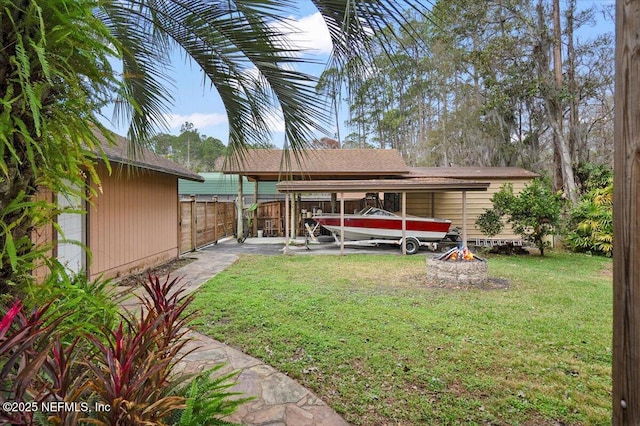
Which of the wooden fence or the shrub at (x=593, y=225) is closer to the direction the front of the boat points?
the wooden fence

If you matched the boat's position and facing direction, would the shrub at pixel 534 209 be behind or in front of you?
behind

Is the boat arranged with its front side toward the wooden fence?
yes

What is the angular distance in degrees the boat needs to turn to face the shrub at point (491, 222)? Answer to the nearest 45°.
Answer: approximately 180°

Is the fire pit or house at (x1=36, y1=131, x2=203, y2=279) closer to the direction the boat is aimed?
the house

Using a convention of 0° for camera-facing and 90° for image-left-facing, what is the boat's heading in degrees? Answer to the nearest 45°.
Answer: approximately 90°

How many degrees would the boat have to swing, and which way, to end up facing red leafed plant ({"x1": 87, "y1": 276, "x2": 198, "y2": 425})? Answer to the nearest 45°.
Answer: approximately 90° to its left

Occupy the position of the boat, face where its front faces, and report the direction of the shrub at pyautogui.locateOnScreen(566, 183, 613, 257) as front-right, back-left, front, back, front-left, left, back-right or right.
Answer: back
